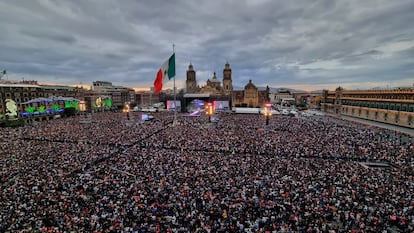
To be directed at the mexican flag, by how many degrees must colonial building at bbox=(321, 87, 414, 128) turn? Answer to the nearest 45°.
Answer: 0° — it already faces it

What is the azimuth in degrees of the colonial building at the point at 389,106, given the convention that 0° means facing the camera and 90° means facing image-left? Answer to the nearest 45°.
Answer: approximately 45°
